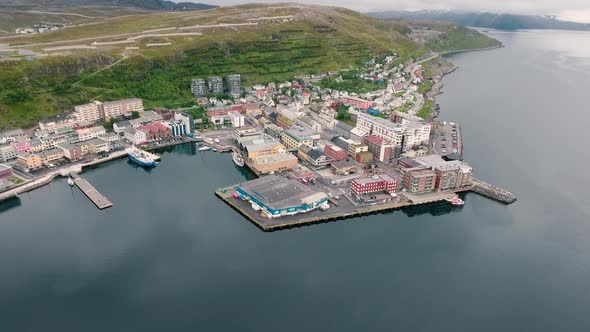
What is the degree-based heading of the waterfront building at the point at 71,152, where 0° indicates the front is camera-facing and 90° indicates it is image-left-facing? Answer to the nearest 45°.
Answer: approximately 315°

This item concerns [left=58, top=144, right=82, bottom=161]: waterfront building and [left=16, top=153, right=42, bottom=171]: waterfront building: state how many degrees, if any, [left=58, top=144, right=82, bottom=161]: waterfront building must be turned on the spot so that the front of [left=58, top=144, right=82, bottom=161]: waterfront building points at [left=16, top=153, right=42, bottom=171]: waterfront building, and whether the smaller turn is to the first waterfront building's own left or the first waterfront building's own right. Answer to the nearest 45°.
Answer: approximately 135° to the first waterfront building's own right

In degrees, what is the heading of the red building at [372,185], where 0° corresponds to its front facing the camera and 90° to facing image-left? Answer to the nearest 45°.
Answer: approximately 0°

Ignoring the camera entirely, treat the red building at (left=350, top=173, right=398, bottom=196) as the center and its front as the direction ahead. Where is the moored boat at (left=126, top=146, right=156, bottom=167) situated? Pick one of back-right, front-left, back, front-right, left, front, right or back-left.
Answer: right

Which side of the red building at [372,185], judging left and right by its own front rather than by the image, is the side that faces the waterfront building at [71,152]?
right

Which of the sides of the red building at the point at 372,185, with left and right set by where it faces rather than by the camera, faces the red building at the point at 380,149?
back

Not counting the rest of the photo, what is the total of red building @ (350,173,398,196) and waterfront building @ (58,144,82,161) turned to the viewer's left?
0

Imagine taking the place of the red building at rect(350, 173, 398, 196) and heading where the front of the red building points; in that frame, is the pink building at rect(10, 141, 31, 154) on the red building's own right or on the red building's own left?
on the red building's own right

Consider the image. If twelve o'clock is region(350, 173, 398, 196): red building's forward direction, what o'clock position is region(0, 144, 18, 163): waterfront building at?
The waterfront building is roughly at 3 o'clock from the red building.

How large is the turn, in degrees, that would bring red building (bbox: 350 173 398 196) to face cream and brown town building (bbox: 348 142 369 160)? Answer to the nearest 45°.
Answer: approximately 180°

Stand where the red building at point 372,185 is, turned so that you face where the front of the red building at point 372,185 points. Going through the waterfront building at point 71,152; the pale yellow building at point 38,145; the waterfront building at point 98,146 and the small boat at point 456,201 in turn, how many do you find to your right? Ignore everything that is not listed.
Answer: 3
